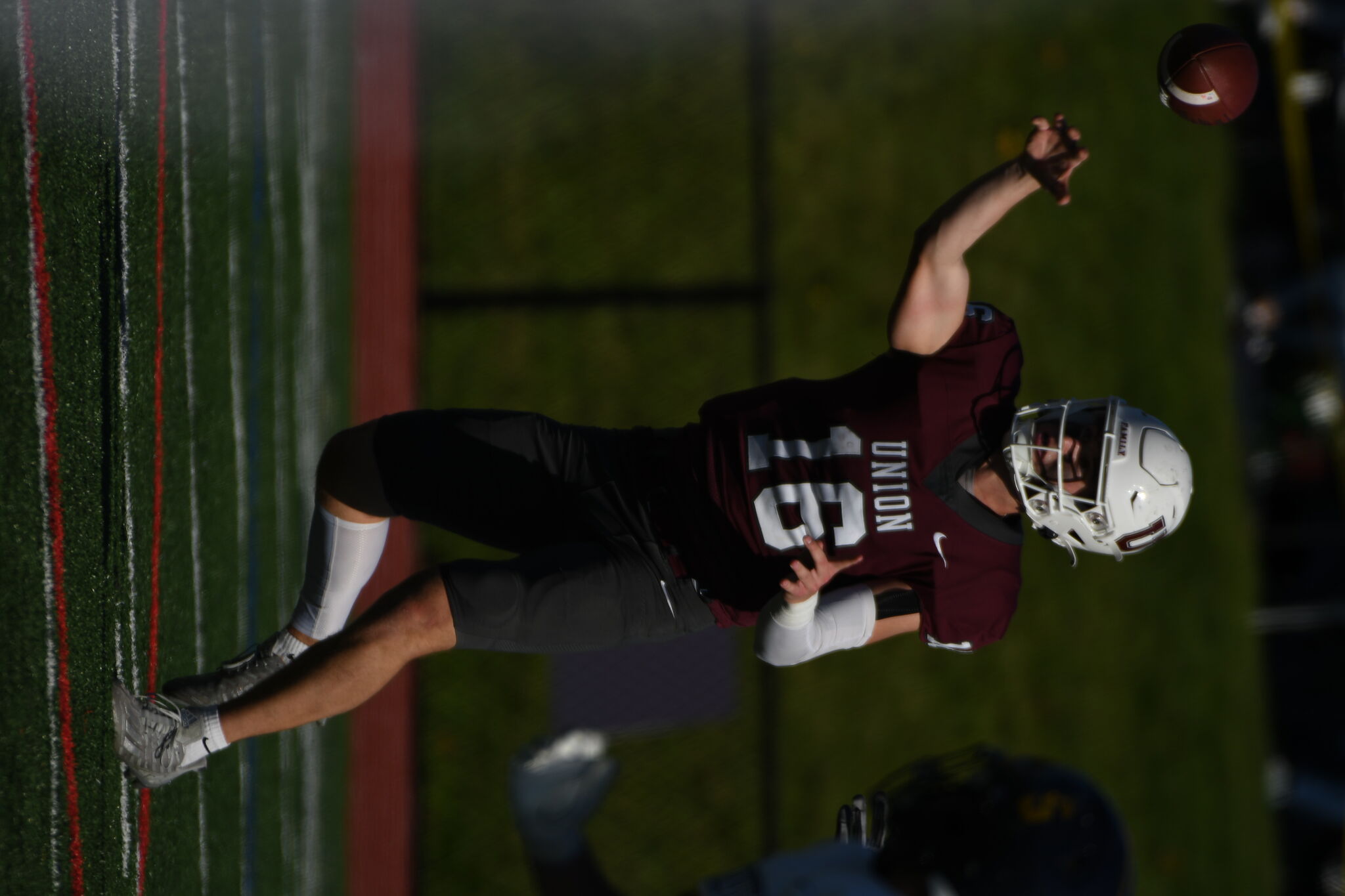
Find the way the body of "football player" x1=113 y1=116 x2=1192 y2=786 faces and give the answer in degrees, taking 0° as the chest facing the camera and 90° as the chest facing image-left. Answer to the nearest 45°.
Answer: approximately 0°

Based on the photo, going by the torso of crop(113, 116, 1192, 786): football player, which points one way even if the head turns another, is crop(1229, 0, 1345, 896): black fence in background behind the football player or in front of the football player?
behind
